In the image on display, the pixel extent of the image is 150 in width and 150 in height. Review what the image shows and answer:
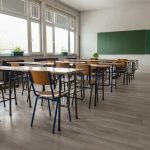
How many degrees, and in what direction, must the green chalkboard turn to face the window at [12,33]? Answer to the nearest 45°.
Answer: approximately 45° to its right

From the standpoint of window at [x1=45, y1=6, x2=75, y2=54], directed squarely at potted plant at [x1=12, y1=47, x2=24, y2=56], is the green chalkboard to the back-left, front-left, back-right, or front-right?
back-left

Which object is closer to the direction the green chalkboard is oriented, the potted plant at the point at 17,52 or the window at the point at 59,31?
the potted plant

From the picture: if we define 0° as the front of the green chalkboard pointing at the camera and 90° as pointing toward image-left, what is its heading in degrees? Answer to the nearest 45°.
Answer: approximately 0°

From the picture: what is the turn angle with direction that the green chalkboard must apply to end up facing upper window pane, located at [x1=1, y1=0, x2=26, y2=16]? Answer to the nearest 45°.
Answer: approximately 45° to its right

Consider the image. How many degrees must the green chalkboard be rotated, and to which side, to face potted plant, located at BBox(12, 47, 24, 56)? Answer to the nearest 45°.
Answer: approximately 45° to its right

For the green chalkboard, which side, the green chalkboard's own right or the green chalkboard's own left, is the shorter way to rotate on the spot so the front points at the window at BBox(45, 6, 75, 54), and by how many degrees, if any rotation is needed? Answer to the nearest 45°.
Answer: approximately 90° to the green chalkboard's own right
